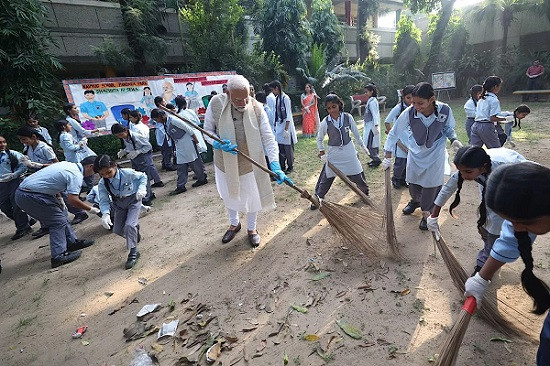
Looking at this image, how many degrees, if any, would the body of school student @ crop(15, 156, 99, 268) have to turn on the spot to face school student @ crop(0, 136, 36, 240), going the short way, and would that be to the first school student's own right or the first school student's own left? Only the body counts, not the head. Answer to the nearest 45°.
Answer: approximately 90° to the first school student's own left

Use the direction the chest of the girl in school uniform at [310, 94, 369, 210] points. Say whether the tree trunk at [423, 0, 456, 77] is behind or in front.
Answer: behind

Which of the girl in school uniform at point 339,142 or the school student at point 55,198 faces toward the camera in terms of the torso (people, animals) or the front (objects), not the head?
the girl in school uniform

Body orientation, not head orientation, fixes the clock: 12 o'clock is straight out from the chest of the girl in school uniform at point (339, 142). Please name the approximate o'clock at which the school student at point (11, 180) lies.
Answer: The school student is roughly at 3 o'clock from the girl in school uniform.

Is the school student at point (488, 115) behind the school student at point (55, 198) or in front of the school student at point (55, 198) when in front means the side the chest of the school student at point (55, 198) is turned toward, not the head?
in front

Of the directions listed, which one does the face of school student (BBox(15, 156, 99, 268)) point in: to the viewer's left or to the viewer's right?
to the viewer's right

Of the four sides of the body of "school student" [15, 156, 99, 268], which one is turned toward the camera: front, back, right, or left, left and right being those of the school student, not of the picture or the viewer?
right

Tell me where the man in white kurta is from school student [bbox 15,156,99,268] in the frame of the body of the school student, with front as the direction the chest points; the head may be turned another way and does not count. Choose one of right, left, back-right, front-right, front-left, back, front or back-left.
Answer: front-right

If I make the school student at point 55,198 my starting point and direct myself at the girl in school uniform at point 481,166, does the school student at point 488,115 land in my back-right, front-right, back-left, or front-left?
front-left

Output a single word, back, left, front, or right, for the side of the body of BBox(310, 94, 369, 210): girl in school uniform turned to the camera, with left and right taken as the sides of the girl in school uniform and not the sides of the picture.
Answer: front

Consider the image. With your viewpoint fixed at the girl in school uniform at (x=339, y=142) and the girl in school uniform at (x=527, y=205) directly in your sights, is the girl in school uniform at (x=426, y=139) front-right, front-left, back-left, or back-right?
front-left

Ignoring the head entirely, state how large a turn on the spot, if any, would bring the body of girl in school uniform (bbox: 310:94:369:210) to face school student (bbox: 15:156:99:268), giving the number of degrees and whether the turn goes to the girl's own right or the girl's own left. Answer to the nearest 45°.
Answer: approximately 90° to the girl's own right

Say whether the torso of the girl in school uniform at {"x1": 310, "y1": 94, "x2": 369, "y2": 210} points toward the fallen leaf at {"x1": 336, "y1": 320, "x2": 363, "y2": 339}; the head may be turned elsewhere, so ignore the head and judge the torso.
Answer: yes

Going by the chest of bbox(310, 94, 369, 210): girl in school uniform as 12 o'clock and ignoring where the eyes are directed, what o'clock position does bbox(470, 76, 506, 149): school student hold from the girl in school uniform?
The school student is roughly at 8 o'clock from the girl in school uniform.

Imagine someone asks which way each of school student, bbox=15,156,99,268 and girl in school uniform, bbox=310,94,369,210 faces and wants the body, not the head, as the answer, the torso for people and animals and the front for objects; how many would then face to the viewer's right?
1
